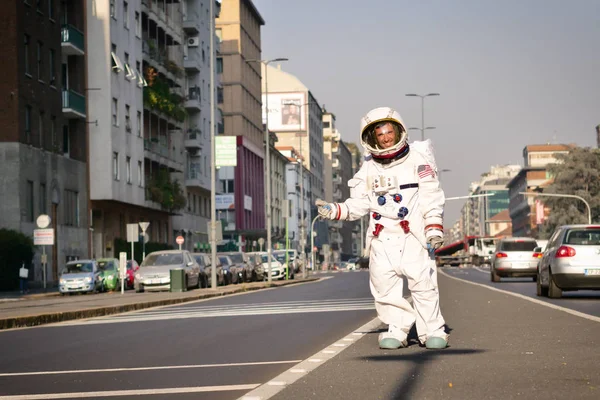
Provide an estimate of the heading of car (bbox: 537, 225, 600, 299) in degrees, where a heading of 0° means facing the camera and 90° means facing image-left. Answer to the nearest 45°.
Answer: approximately 180°

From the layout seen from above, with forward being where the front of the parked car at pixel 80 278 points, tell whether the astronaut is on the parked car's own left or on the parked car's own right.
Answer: on the parked car's own left

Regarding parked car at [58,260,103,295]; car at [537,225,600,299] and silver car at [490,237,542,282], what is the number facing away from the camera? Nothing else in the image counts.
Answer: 2

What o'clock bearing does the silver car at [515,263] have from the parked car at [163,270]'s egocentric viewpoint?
The silver car is roughly at 8 o'clock from the parked car.

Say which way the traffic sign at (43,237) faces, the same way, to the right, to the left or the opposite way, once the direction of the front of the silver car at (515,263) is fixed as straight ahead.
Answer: the opposite way

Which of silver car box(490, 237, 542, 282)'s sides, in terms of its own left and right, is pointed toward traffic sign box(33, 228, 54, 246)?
left

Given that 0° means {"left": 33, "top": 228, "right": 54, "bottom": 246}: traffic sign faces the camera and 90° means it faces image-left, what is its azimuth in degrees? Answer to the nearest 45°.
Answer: approximately 0°

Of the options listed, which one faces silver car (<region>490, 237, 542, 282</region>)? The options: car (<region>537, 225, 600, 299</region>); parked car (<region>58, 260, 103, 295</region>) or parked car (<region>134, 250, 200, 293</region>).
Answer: car (<region>537, 225, 600, 299</region>)

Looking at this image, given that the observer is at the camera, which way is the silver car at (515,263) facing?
facing away from the viewer

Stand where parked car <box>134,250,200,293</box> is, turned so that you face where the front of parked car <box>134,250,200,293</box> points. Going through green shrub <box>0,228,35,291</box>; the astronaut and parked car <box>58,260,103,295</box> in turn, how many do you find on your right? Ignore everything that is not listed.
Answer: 2

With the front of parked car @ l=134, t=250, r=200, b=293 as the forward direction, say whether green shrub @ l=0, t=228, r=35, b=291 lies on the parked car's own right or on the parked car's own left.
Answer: on the parked car's own right

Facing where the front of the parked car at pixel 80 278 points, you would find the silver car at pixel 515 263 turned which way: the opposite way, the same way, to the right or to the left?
the opposite way

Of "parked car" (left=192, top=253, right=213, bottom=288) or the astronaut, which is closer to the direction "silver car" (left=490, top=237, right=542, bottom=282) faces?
the parked car
